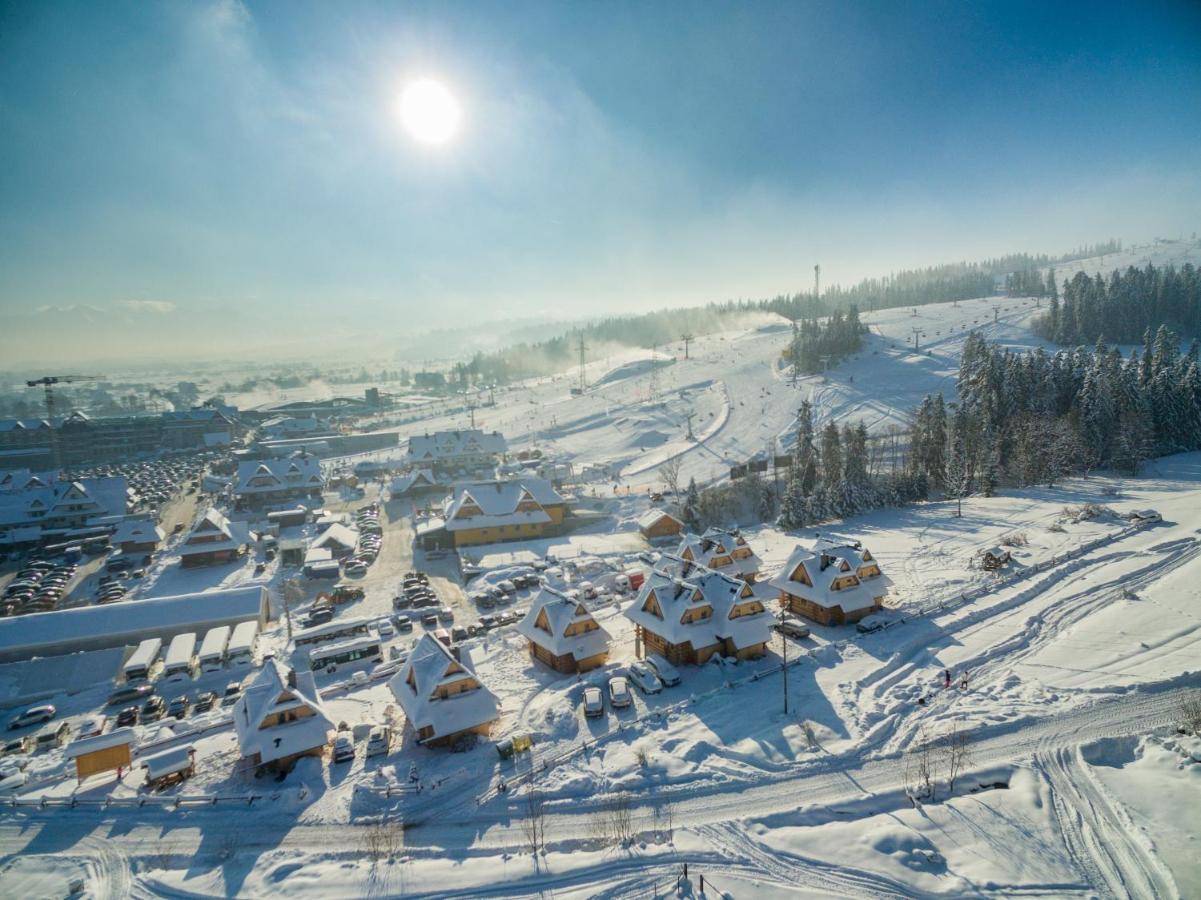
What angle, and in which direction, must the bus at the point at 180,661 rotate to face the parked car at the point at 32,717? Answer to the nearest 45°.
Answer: approximately 90° to its right

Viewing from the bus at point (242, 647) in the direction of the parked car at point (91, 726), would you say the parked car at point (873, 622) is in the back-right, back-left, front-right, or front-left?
back-left
